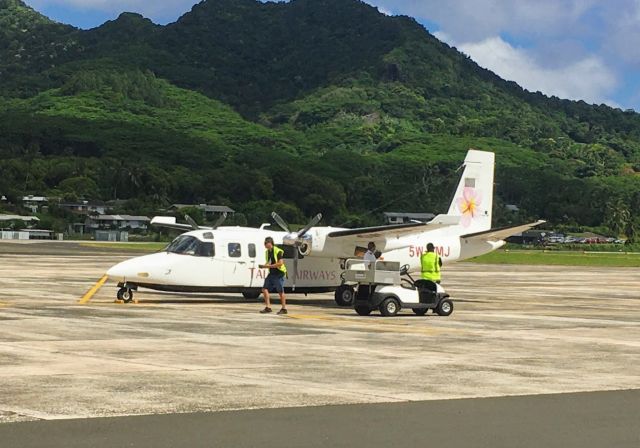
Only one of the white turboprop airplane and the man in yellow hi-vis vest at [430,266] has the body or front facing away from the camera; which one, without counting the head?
the man in yellow hi-vis vest

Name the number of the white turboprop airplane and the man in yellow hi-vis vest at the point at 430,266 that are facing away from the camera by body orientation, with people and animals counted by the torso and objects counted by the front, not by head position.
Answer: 1

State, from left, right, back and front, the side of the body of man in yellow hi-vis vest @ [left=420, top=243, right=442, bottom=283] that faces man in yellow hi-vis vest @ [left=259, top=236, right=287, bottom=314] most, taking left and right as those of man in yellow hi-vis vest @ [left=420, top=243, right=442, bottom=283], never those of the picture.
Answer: left

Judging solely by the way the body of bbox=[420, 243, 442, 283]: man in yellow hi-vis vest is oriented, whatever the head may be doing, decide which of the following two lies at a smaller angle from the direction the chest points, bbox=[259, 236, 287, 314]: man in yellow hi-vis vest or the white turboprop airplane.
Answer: the white turboprop airplane

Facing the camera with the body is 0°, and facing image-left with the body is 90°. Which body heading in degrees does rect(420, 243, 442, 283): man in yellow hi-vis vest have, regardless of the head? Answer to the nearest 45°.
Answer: approximately 180°

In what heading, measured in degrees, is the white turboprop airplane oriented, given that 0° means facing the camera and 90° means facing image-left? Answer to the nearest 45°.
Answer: approximately 45°
